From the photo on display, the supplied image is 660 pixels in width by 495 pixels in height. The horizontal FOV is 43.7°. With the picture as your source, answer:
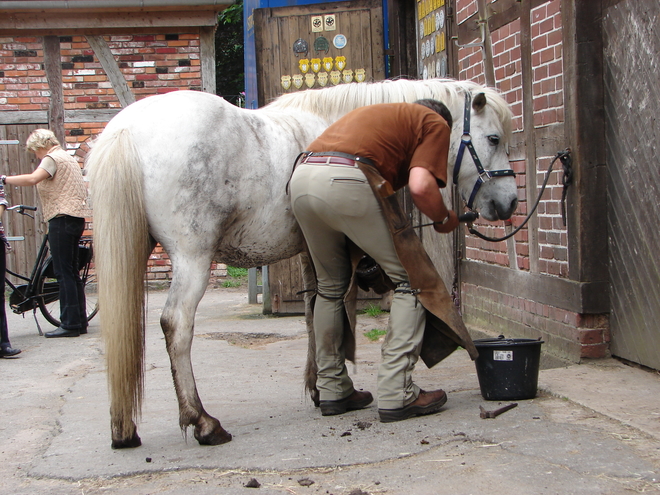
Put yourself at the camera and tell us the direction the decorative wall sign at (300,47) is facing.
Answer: facing the viewer

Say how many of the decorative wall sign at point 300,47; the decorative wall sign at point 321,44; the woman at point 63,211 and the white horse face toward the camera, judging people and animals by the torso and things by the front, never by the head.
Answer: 2

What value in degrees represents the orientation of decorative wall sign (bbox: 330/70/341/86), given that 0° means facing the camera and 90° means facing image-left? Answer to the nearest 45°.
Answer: approximately 0°

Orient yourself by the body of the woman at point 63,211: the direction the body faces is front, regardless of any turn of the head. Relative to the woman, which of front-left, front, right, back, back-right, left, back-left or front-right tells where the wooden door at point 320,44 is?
back

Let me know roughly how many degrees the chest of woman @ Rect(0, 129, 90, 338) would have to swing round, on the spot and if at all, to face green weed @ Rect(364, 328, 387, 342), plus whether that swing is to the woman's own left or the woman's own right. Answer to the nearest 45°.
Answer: approximately 135° to the woman's own left

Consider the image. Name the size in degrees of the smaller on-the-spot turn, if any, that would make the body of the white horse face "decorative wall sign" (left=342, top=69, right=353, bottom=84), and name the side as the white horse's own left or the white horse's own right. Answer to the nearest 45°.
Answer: approximately 45° to the white horse's own left

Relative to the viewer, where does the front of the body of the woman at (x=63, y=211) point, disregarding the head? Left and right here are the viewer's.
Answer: facing to the left of the viewer

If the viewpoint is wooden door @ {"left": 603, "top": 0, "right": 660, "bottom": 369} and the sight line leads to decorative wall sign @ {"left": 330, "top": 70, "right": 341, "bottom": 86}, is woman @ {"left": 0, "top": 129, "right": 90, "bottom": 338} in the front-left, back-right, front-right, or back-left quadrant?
front-left

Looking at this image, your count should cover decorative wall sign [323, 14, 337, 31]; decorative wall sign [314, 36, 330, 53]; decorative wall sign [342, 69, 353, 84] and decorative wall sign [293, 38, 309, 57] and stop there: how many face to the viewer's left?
0

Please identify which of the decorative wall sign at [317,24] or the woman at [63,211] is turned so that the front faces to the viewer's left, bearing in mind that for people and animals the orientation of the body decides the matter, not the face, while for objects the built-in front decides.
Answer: the woman

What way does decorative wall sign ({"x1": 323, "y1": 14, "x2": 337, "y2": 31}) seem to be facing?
toward the camera

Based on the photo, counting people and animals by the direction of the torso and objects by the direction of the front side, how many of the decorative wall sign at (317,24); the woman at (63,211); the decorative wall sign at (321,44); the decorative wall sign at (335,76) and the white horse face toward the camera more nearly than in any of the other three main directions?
3

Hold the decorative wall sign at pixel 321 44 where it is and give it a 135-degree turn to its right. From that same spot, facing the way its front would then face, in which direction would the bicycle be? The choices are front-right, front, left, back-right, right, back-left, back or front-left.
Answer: front-left

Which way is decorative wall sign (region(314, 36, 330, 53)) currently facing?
toward the camera
